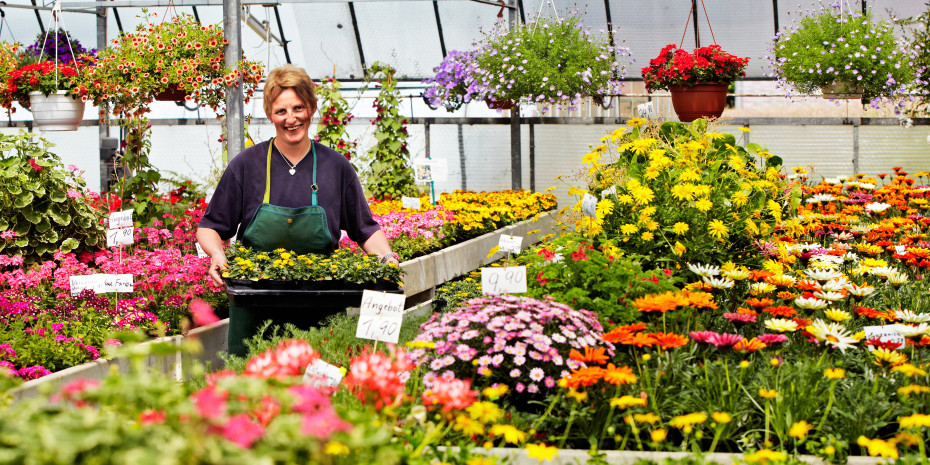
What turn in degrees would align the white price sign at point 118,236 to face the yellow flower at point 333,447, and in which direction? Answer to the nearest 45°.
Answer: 0° — it already faces it

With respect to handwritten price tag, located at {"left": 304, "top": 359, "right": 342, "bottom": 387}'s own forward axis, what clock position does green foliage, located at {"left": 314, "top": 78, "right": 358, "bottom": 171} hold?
The green foliage is roughly at 6 o'clock from the handwritten price tag.

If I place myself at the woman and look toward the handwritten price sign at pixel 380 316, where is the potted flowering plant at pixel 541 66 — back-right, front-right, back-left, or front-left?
back-left

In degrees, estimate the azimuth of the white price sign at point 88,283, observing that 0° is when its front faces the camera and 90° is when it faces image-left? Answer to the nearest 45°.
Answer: approximately 0°

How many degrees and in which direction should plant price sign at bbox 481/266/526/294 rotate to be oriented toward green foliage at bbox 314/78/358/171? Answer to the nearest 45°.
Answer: approximately 180°

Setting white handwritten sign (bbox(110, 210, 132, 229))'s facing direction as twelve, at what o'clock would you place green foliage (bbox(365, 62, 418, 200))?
The green foliage is roughly at 7 o'clock from the white handwritten sign.

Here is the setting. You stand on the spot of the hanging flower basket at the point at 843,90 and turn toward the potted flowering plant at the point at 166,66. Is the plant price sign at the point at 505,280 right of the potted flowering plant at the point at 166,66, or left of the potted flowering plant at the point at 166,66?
left

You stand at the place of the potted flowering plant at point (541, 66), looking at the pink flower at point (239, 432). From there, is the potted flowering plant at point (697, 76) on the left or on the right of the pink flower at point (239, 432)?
left

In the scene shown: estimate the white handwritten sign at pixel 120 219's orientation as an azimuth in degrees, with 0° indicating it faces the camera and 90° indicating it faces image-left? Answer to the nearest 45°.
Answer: approximately 0°

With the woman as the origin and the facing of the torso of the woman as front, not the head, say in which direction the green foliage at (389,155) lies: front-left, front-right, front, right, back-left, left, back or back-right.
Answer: back
